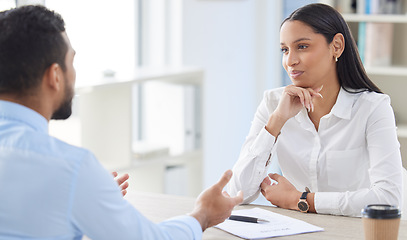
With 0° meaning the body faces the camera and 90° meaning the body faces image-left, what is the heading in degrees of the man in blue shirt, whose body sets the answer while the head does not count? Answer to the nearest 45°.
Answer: approximately 225°

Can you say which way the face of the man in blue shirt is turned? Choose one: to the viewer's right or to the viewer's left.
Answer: to the viewer's right

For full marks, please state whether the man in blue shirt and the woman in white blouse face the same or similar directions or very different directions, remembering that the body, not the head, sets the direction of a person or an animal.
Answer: very different directions

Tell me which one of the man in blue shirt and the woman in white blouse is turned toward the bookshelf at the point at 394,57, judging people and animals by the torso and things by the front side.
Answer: the man in blue shirt

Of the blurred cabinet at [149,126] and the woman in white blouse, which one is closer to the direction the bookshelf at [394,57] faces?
the woman in white blouse

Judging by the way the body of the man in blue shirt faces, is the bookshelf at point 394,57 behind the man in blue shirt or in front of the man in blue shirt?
in front

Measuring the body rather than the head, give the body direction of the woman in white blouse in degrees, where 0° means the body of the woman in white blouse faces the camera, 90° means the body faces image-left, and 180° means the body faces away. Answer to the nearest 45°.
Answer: approximately 45°

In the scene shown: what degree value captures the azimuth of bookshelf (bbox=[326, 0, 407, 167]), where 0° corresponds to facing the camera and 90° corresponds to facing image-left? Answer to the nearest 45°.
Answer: approximately 0°

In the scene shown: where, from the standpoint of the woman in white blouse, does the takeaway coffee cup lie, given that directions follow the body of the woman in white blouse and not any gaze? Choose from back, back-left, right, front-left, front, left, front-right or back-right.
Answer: front-left

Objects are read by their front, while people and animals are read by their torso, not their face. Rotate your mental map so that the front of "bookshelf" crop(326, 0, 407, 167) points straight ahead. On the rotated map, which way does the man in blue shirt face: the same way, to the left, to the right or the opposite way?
the opposite way

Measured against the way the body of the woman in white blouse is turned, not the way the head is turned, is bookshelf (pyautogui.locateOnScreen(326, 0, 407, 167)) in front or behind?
behind

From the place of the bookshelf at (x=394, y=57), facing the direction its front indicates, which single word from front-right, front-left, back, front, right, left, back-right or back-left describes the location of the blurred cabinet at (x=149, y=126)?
right

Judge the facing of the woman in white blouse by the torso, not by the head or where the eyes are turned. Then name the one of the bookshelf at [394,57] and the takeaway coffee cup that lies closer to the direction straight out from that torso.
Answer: the takeaway coffee cup

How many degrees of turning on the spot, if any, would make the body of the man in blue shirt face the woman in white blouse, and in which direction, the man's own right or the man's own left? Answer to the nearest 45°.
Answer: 0° — they already face them
